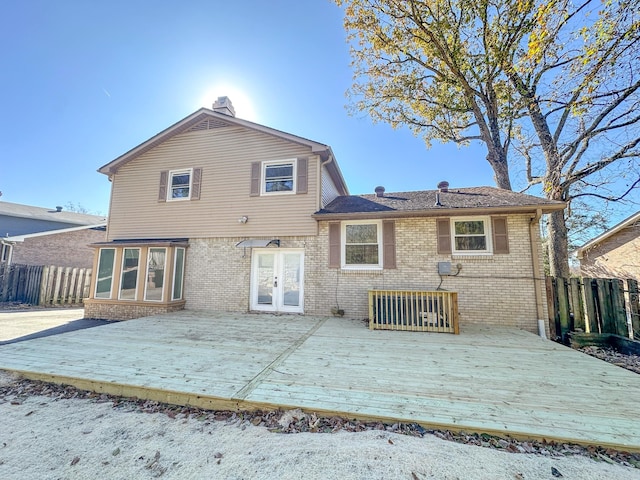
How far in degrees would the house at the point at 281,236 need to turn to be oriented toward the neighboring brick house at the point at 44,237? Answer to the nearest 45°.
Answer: approximately 45° to its left

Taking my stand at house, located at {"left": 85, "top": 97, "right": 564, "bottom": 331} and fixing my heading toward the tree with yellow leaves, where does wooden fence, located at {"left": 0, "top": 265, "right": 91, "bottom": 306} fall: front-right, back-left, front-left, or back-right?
back-left

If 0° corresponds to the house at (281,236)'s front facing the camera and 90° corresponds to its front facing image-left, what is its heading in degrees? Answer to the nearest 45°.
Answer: approximately 180°
